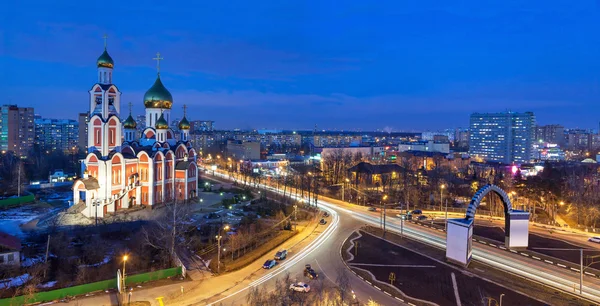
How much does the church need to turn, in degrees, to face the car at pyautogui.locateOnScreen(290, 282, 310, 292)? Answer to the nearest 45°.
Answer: approximately 45° to its left

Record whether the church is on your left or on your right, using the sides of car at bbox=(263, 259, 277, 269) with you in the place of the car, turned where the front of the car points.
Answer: on your right

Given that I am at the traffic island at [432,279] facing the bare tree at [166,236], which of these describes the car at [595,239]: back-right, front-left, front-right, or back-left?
back-right

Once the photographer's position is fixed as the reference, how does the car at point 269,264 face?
facing the viewer and to the left of the viewer

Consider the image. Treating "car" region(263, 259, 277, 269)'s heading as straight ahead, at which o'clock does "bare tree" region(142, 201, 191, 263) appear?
The bare tree is roughly at 2 o'clock from the car.

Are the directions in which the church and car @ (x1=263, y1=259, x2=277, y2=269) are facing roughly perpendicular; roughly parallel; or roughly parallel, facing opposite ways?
roughly parallel

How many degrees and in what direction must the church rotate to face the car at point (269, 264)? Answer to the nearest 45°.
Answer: approximately 90° to its left

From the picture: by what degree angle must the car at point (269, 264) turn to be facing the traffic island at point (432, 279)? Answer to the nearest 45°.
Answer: approximately 135° to its left

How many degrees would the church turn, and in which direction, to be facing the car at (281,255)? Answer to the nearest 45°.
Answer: approximately 90° to its left

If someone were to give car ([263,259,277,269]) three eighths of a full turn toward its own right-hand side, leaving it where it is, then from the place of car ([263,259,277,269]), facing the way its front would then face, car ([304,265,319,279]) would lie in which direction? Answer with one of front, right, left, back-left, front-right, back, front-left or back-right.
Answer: back-right

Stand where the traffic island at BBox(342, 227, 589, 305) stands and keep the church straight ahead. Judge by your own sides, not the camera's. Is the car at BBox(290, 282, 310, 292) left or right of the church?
left

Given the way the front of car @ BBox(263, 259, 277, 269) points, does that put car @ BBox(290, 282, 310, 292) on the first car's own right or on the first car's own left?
on the first car's own left

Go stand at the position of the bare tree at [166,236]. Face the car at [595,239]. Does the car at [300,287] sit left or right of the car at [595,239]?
right

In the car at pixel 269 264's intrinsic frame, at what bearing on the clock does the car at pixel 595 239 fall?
the car at pixel 595 239 is roughly at 7 o'clock from the car at pixel 269 264.

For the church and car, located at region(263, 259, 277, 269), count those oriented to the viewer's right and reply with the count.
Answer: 0
